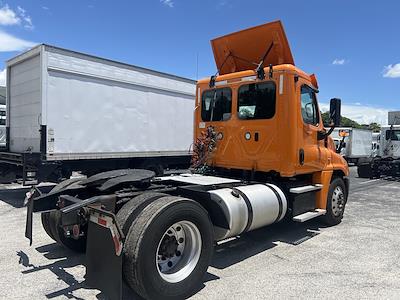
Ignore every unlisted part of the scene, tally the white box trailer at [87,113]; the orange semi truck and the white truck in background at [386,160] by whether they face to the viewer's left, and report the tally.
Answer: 0

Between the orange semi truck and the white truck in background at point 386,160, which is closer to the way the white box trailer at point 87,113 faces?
the white truck in background

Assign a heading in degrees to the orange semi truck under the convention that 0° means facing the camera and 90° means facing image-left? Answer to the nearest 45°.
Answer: approximately 225°

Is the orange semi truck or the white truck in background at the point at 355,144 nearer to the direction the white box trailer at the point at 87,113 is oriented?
the white truck in background

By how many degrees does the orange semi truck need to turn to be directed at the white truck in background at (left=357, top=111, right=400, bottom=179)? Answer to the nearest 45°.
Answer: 0° — it already faces it

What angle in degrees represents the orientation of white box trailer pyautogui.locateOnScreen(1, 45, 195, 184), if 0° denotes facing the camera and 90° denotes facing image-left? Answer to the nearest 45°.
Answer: approximately 225°

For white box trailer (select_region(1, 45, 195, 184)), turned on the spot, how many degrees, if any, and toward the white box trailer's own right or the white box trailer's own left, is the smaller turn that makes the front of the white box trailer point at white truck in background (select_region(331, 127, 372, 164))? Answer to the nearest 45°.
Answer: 0° — it already faces it
